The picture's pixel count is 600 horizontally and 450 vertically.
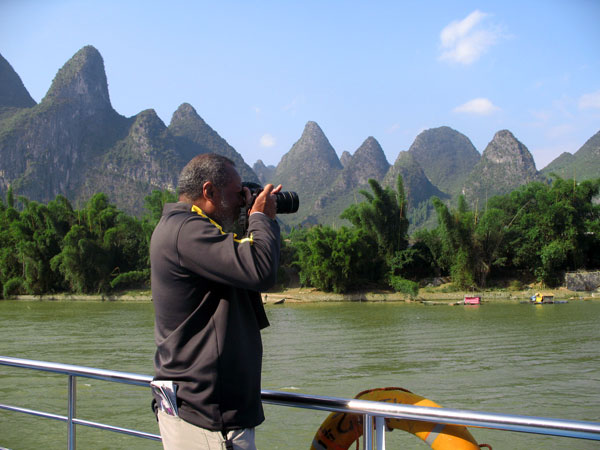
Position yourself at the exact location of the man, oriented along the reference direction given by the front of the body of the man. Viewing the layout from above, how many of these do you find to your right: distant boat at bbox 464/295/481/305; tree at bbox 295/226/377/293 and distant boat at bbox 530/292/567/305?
0

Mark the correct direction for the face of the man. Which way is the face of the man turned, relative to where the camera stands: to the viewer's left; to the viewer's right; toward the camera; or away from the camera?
to the viewer's right

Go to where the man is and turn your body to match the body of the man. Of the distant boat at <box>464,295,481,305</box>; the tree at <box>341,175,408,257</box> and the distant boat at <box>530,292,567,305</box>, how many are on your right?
0

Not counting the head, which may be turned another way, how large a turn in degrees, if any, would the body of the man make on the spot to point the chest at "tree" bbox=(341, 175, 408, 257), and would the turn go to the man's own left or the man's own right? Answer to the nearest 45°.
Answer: approximately 90° to the man's own left

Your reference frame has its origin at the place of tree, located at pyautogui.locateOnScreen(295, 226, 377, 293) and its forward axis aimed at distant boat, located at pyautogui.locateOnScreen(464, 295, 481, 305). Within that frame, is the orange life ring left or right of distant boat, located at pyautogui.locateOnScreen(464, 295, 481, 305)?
right

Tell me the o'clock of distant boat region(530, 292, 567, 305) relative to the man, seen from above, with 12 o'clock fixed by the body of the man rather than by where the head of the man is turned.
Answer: The distant boat is roughly at 10 o'clock from the man.

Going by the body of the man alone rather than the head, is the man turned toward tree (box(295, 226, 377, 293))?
no

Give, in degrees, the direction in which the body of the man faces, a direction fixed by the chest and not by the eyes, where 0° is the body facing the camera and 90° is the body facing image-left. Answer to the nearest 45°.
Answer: approximately 270°
